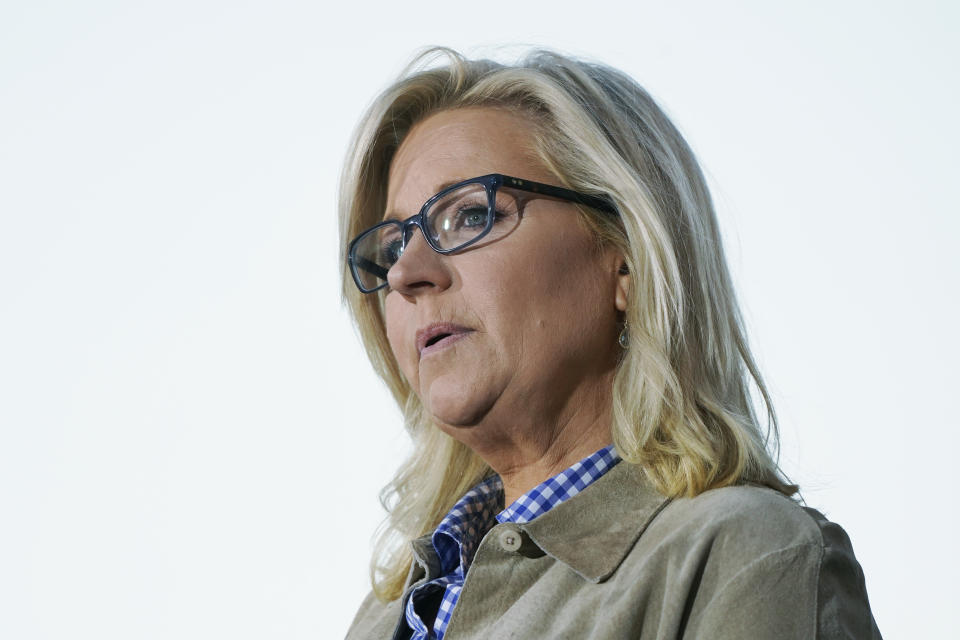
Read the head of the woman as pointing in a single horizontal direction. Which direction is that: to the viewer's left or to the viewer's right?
to the viewer's left

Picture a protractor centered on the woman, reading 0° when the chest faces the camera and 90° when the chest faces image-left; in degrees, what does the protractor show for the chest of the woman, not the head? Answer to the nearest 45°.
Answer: approximately 45°
